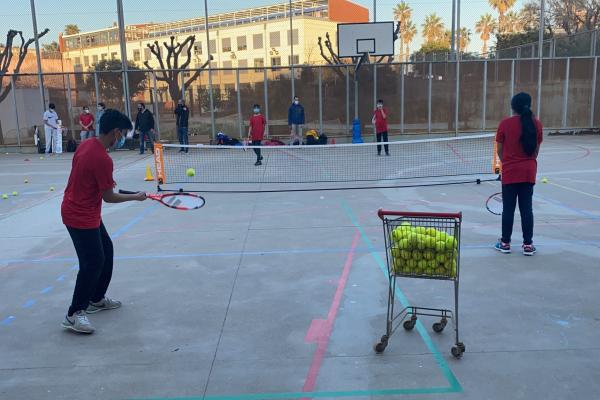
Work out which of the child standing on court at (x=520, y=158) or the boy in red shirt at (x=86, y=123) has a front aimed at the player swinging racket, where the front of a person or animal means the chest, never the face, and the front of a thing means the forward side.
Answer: the boy in red shirt

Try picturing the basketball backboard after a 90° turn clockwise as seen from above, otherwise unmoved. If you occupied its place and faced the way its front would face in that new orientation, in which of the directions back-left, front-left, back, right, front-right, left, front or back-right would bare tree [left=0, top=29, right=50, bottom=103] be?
front

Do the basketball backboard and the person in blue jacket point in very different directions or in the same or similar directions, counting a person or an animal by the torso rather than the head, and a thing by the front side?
same or similar directions

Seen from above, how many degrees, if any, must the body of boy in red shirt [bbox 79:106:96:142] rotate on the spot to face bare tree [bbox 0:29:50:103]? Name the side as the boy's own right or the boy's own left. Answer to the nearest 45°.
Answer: approximately 135° to the boy's own right

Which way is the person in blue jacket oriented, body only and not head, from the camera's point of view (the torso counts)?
toward the camera

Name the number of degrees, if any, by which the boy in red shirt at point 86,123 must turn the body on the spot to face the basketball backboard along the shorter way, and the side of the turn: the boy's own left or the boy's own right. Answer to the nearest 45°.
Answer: approximately 90° to the boy's own left

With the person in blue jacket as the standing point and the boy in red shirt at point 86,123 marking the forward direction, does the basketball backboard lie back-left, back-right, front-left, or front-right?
back-right

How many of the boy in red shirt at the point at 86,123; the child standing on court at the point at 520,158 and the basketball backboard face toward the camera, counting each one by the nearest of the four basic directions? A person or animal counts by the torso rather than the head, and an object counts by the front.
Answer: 2

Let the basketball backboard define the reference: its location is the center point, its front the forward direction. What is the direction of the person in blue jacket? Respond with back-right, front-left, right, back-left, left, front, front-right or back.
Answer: front-right

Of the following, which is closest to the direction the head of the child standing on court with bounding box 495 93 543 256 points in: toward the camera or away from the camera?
away from the camera

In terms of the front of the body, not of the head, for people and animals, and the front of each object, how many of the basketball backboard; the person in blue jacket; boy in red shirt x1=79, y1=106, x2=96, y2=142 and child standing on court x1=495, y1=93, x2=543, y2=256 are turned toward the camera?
3

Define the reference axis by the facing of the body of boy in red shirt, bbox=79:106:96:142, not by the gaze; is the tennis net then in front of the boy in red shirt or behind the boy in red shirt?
in front

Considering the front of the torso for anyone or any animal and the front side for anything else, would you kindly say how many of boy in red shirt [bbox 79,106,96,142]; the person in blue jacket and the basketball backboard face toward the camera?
3

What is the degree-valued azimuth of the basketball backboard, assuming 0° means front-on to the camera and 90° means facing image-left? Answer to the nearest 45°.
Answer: approximately 0°

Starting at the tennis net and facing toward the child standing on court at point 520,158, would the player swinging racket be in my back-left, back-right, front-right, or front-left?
front-right

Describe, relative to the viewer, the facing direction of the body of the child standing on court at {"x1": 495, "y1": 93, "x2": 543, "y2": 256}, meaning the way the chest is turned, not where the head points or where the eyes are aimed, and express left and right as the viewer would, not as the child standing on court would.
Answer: facing away from the viewer and to the left of the viewer

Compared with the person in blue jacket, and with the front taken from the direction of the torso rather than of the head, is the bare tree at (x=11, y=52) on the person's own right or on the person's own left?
on the person's own right

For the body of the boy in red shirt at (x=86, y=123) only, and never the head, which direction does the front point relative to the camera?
toward the camera

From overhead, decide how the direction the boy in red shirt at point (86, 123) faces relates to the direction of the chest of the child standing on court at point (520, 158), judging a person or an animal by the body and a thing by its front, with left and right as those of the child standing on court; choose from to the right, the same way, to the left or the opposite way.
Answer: the opposite way

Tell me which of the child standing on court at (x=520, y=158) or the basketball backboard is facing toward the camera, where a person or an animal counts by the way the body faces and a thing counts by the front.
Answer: the basketball backboard

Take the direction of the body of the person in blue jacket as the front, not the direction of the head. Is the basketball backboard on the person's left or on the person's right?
on the person's left
